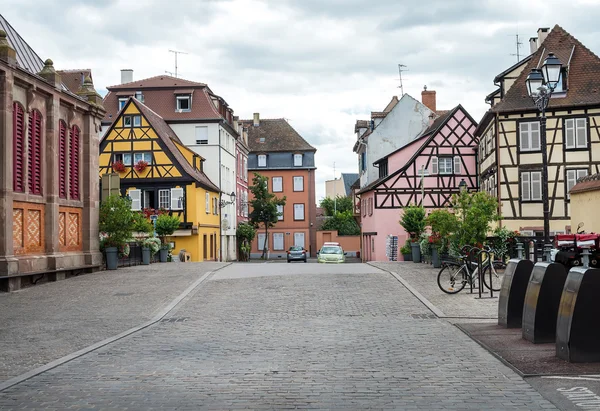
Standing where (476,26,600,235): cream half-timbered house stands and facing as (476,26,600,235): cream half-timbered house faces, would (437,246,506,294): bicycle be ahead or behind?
ahead

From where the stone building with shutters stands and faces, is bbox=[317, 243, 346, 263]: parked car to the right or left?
on its left

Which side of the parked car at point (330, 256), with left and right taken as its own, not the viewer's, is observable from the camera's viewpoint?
front

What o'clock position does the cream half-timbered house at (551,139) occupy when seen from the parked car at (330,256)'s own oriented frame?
The cream half-timbered house is roughly at 10 o'clock from the parked car.

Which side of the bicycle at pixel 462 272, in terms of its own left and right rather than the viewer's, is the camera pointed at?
right

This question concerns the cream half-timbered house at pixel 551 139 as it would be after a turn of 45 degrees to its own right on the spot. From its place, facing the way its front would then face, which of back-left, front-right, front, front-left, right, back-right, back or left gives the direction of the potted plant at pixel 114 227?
front

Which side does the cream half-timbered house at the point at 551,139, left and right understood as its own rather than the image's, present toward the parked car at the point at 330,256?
right

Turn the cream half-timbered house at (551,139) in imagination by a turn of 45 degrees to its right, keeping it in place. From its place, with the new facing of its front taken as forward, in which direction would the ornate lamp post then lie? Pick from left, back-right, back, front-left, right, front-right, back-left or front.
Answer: front-left

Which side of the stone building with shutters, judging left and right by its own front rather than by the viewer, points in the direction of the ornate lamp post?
front

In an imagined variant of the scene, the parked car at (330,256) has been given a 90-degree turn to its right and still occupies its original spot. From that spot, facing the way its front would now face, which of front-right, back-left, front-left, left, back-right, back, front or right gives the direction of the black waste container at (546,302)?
left

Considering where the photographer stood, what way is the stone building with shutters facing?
facing the viewer and to the right of the viewer
